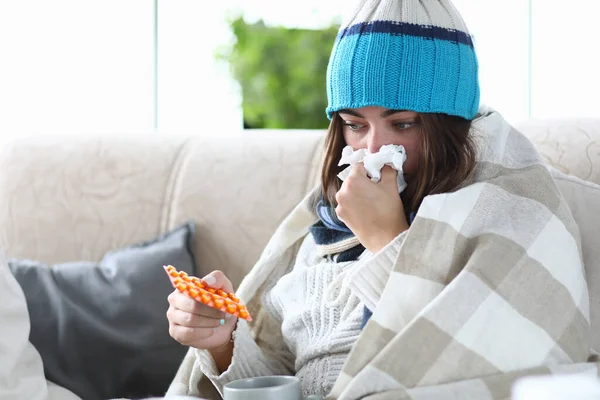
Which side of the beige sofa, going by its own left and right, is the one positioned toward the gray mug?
front

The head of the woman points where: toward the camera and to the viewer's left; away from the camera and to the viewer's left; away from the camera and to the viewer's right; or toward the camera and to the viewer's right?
toward the camera and to the viewer's left

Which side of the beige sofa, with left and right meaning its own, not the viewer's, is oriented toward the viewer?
front

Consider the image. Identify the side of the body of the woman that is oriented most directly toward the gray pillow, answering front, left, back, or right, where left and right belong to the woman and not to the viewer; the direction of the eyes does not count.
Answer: right

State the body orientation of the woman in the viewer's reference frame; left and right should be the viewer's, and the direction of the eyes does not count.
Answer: facing the viewer and to the left of the viewer
